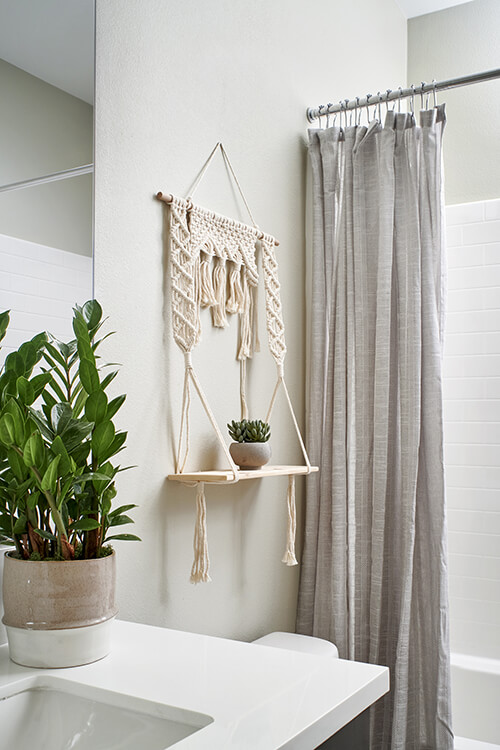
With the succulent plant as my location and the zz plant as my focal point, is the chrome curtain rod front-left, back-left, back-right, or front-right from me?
back-left

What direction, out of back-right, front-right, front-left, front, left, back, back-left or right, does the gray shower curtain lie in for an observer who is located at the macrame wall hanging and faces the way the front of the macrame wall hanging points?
left

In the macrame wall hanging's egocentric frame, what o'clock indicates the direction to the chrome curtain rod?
The chrome curtain rod is roughly at 9 o'clock from the macrame wall hanging.

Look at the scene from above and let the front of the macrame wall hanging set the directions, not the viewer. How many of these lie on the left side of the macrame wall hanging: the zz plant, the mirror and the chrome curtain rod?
1

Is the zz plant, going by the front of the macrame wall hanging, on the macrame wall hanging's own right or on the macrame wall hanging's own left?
on the macrame wall hanging's own right

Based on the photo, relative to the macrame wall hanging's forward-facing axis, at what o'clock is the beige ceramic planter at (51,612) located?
The beige ceramic planter is roughly at 2 o'clock from the macrame wall hanging.

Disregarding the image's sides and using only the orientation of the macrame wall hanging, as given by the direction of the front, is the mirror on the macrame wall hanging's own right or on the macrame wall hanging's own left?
on the macrame wall hanging's own right

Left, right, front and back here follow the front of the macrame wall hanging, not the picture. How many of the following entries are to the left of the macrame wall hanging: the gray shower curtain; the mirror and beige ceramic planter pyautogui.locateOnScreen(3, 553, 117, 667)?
1

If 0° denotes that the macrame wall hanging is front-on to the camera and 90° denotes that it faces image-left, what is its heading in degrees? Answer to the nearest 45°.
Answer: approximately 315°

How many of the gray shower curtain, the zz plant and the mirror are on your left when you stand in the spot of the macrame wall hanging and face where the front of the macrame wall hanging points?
1
